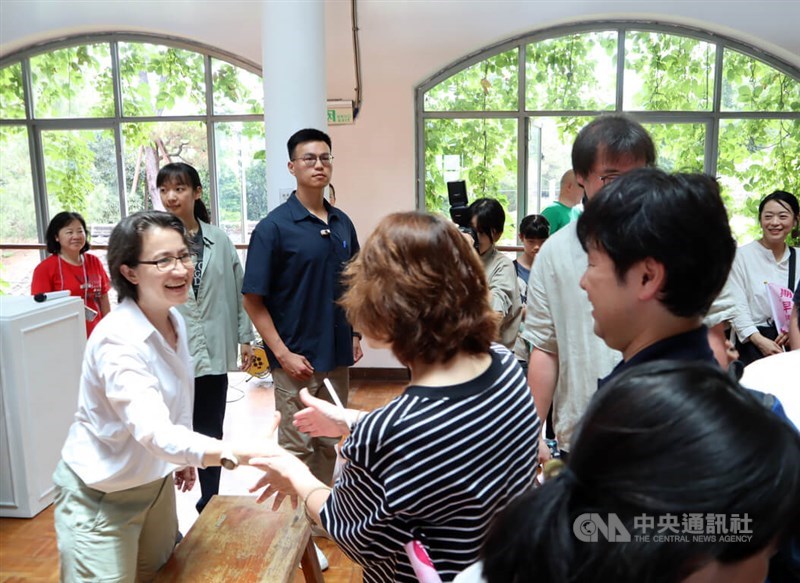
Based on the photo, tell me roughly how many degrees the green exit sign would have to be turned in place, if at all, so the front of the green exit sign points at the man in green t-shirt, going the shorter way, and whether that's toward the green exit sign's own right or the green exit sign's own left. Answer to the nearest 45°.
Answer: approximately 45° to the green exit sign's own left

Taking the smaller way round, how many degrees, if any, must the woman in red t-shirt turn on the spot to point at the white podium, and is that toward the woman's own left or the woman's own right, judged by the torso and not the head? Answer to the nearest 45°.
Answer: approximately 45° to the woman's own right

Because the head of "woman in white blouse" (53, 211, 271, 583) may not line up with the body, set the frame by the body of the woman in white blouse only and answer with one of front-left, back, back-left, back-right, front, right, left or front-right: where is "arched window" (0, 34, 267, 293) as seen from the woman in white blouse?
back-left

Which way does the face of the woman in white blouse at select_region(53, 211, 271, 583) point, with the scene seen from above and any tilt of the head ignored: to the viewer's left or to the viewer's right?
to the viewer's right

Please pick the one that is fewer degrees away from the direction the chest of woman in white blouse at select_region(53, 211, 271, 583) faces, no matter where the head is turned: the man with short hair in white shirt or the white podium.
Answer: the man with short hair in white shirt

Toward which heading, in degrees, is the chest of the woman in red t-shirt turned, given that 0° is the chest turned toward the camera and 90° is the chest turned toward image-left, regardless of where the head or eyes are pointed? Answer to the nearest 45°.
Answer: approximately 315°
